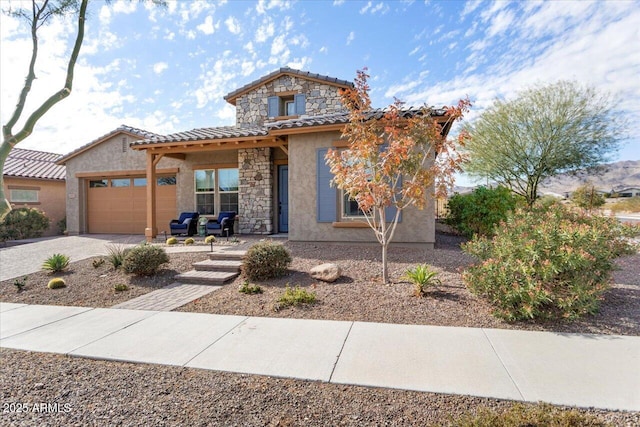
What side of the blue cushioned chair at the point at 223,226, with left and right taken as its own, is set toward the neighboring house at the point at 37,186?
right

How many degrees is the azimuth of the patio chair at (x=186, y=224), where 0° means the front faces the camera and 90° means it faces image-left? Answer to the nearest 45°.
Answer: approximately 45°

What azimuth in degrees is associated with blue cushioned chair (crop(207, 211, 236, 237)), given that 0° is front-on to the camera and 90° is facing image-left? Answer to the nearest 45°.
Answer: approximately 45°

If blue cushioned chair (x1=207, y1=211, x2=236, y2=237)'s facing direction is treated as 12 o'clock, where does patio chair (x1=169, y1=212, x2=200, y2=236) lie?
The patio chair is roughly at 3 o'clock from the blue cushioned chair.

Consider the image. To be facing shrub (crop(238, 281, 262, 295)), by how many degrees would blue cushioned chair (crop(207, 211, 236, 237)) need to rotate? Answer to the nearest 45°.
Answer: approximately 45° to its left

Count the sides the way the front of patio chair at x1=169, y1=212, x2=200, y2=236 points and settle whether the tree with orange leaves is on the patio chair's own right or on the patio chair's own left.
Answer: on the patio chair's own left

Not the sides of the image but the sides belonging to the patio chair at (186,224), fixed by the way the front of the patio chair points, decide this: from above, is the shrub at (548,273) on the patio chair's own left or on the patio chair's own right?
on the patio chair's own left

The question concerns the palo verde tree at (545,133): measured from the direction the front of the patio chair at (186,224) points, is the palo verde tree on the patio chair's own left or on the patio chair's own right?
on the patio chair's own left

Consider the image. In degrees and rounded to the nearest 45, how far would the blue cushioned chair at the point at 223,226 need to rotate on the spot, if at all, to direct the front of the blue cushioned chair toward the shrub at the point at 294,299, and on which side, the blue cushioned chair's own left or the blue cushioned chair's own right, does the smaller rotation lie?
approximately 45° to the blue cushioned chair's own left
